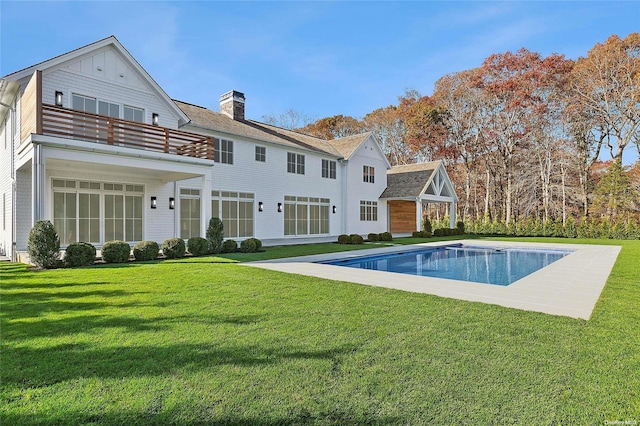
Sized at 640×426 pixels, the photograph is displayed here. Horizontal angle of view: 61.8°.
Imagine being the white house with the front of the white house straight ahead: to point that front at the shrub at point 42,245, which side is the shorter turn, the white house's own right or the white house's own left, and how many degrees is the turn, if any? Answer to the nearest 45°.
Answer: approximately 45° to the white house's own right

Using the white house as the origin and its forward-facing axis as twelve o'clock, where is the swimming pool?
The swimming pool is roughly at 11 o'clock from the white house.

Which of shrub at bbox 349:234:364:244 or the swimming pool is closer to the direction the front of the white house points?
the swimming pool

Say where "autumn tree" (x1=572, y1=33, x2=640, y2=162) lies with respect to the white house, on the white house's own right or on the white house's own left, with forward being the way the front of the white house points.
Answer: on the white house's own left

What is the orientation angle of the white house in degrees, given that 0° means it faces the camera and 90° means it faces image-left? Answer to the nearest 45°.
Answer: approximately 315°
